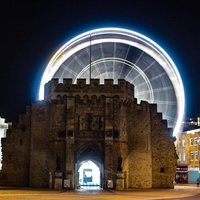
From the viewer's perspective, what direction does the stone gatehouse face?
toward the camera
